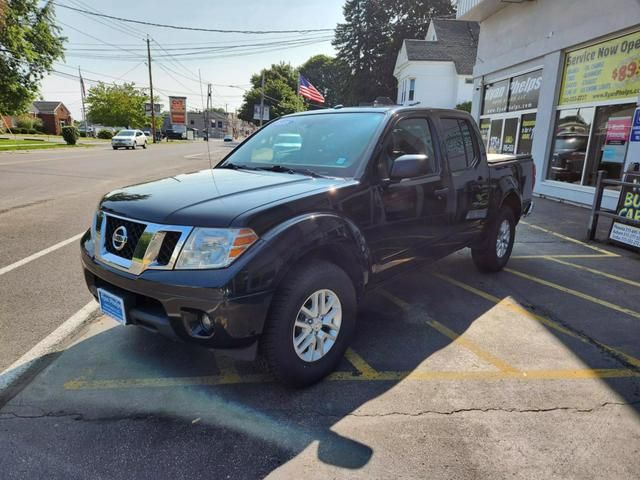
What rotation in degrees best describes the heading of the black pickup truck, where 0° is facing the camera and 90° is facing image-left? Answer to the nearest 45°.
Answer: approximately 45°

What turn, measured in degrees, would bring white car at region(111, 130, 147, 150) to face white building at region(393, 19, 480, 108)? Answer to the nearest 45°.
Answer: approximately 135° to its left

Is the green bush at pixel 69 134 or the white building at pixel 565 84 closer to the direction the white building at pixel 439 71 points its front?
the green bush

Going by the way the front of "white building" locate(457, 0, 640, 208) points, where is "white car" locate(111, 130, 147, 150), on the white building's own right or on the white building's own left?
on the white building's own right

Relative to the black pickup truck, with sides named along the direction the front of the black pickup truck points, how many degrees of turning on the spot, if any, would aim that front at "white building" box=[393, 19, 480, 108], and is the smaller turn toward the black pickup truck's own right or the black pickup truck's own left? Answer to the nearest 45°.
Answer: approximately 135° to the black pickup truck's own right

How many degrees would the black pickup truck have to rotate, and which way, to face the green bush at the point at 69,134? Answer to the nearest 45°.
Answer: approximately 90° to its right

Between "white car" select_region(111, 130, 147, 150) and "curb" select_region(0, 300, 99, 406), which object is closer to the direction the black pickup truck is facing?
the curb

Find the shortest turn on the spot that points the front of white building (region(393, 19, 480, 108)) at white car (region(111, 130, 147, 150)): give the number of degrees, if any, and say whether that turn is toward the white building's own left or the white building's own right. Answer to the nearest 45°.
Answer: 0° — it already faces it

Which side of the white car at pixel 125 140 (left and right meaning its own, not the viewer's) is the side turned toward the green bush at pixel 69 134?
right

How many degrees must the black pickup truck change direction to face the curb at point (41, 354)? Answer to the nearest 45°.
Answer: approximately 45° to its right
